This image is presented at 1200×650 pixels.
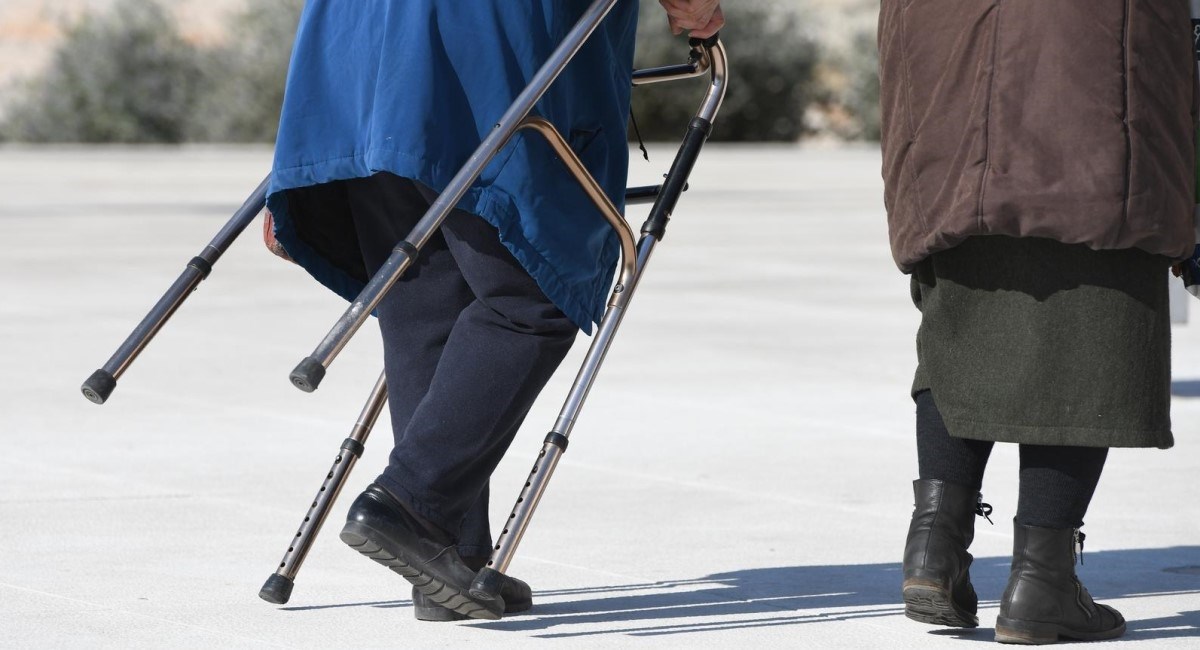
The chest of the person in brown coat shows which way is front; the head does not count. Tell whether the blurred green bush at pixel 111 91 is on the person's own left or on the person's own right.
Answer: on the person's own left

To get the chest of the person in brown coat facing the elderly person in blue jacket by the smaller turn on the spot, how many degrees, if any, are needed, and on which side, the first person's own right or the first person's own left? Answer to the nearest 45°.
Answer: approximately 135° to the first person's own left

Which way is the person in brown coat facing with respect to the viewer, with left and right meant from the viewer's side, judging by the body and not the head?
facing away from the viewer and to the right of the viewer
